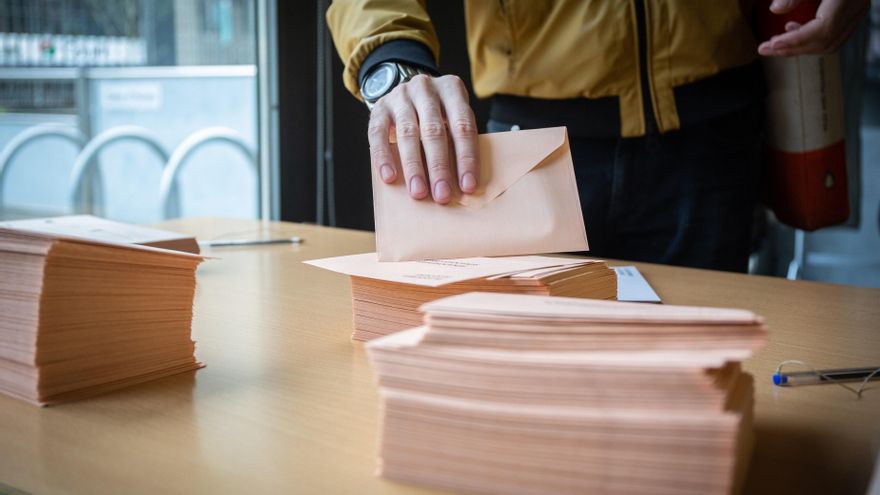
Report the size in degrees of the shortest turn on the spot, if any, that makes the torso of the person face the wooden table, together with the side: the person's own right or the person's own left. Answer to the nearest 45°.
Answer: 0° — they already face it

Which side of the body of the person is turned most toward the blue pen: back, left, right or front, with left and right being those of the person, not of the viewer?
front

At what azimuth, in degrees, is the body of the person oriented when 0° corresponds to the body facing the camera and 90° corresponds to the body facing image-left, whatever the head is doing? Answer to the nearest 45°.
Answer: approximately 0°

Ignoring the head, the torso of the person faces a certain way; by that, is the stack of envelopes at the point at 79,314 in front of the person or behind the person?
in front

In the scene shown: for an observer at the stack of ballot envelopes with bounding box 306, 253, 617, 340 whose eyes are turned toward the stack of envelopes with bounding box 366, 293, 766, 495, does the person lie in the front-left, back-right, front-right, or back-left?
back-left

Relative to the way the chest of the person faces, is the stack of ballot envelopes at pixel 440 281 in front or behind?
in front
